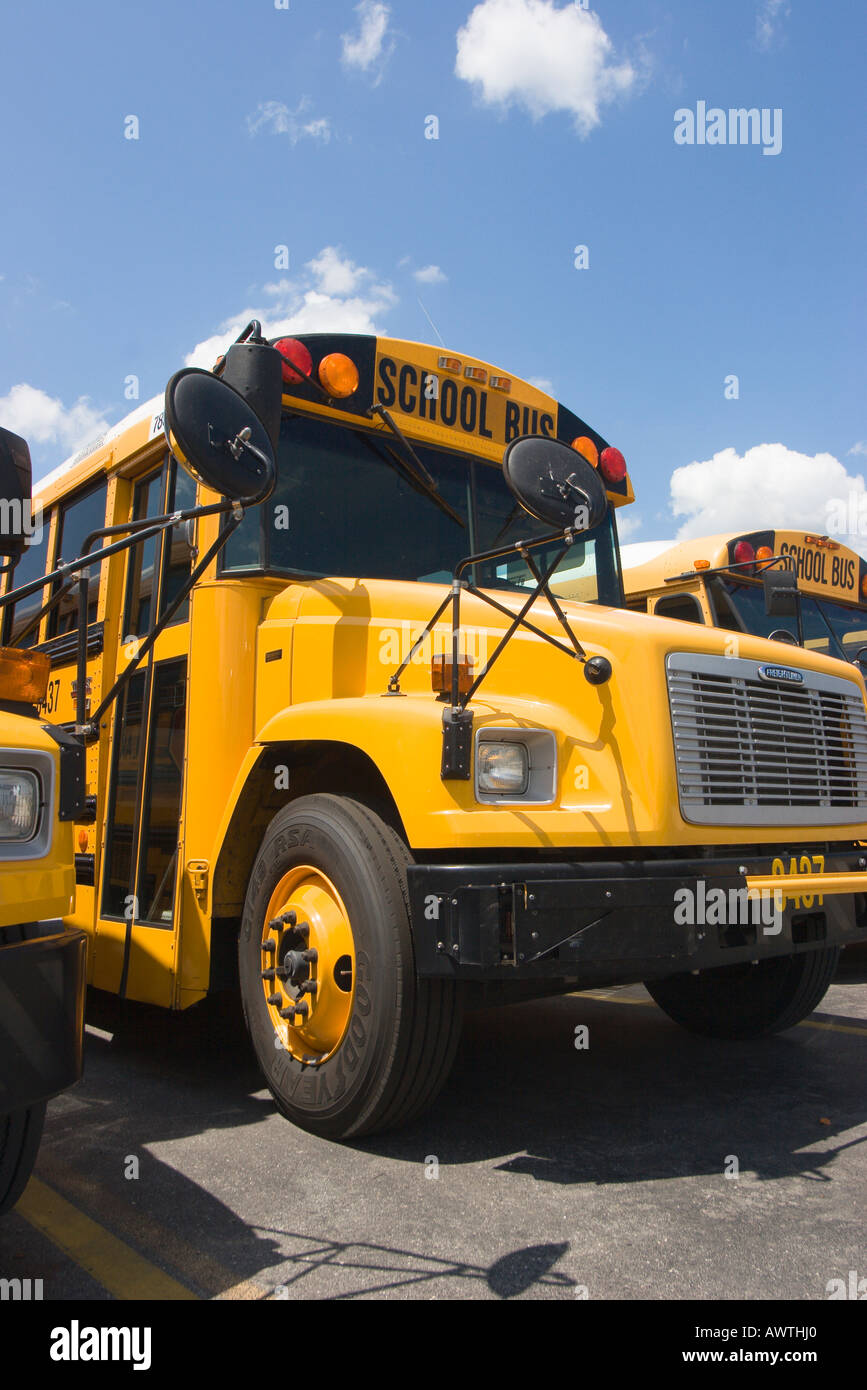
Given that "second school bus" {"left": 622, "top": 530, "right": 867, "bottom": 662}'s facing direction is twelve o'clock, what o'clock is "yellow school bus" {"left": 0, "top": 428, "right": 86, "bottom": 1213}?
The yellow school bus is roughly at 2 o'clock from the second school bus.

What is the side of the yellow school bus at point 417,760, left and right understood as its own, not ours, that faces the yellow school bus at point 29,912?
right

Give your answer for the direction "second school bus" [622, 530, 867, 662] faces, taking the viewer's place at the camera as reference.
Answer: facing the viewer and to the right of the viewer

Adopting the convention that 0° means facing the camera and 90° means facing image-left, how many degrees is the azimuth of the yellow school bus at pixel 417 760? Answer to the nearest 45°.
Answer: approximately 315°

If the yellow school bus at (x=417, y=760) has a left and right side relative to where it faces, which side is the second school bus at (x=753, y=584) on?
on its left

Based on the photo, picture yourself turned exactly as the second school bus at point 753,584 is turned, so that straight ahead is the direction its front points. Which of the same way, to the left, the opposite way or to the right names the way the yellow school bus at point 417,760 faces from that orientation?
the same way

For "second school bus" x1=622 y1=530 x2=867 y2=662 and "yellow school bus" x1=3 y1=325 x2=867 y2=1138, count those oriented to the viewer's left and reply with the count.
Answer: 0

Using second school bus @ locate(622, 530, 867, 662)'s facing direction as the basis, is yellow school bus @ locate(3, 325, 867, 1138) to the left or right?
on its right
